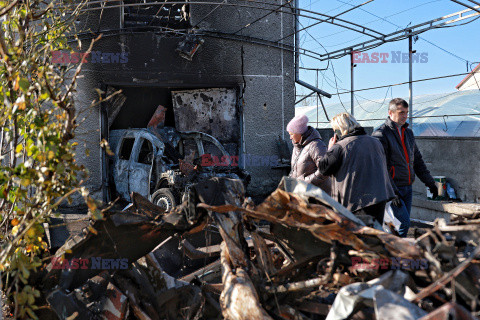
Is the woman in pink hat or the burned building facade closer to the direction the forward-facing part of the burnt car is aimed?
the woman in pink hat

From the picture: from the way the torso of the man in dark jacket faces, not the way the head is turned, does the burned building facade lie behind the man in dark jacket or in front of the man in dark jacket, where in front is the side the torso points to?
behind

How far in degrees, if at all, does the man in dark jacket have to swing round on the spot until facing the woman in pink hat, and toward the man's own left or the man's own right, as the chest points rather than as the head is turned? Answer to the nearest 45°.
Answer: approximately 90° to the man's own right

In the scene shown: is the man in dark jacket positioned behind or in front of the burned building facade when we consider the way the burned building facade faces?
in front

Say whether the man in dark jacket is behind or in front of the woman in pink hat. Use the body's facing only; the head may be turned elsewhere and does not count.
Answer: behind

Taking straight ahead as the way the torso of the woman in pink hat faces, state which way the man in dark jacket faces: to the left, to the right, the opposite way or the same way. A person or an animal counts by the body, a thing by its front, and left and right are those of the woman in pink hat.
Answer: to the left

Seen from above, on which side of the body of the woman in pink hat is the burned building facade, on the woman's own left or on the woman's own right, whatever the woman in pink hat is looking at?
on the woman's own right

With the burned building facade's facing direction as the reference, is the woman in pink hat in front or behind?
in front
